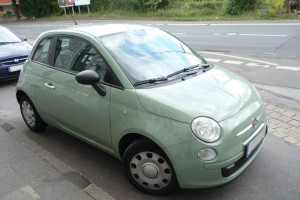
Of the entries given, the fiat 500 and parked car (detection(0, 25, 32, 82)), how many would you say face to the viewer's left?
0

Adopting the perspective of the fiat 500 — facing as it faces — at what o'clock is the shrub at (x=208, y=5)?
The shrub is roughly at 8 o'clock from the fiat 500.

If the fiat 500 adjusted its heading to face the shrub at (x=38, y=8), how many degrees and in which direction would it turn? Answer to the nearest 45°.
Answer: approximately 135° to its left

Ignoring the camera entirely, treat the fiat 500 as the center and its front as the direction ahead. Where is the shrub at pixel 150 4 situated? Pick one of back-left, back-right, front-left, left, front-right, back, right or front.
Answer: back-left

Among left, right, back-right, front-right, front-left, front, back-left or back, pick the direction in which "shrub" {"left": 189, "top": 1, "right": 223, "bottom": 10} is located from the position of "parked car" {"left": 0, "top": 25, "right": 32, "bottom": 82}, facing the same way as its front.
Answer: left

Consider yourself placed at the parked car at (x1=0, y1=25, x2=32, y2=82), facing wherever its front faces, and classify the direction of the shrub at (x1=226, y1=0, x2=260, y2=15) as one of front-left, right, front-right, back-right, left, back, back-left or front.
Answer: left

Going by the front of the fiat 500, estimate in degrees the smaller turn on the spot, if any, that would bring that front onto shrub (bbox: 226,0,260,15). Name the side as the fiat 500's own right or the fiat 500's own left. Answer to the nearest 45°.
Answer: approximately 135° to the fiat 500's own left

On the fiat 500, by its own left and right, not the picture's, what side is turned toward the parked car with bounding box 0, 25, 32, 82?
back

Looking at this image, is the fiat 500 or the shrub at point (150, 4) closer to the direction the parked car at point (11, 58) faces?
the fiat 500

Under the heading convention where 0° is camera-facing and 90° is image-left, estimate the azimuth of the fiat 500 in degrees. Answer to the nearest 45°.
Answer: approximately 315°

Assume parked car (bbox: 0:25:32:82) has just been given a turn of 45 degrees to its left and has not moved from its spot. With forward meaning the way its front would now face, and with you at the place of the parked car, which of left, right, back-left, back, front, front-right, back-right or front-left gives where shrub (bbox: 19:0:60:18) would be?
left
